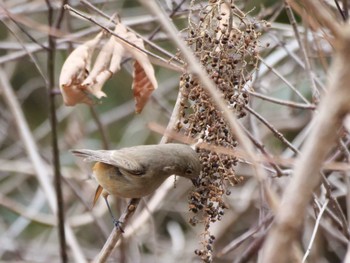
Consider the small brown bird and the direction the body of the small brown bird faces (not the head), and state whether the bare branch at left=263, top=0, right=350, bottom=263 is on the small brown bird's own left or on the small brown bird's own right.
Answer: on the small brown bird's own right

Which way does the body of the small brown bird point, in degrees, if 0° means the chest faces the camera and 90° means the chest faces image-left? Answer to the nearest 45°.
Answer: approximately 270°
